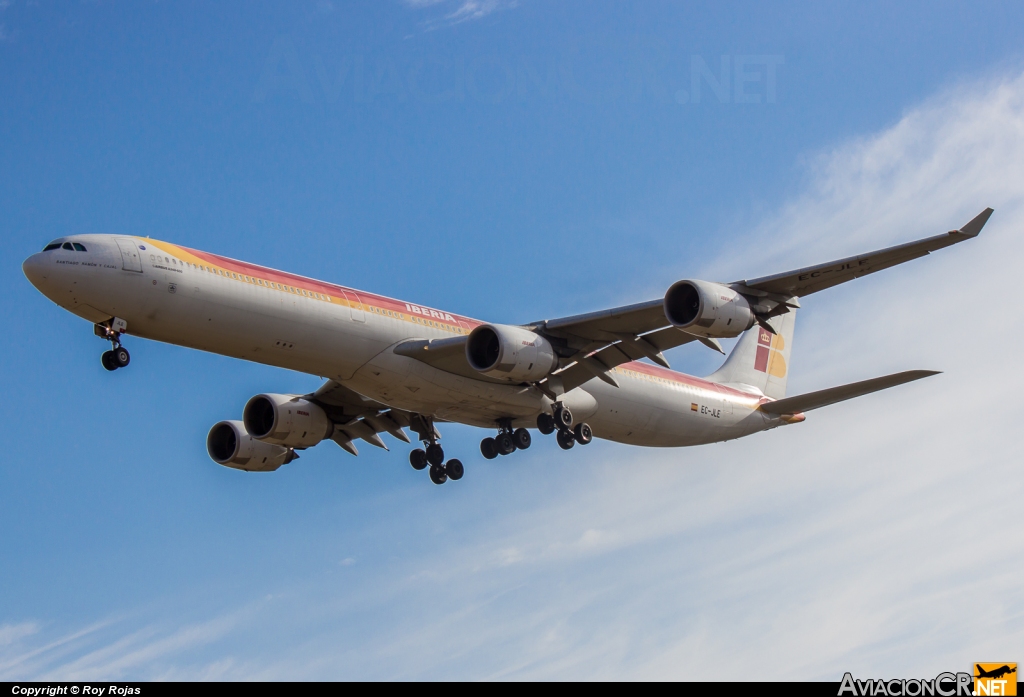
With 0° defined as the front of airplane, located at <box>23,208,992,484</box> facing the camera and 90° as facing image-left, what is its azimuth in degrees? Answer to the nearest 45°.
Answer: approximately 45°
